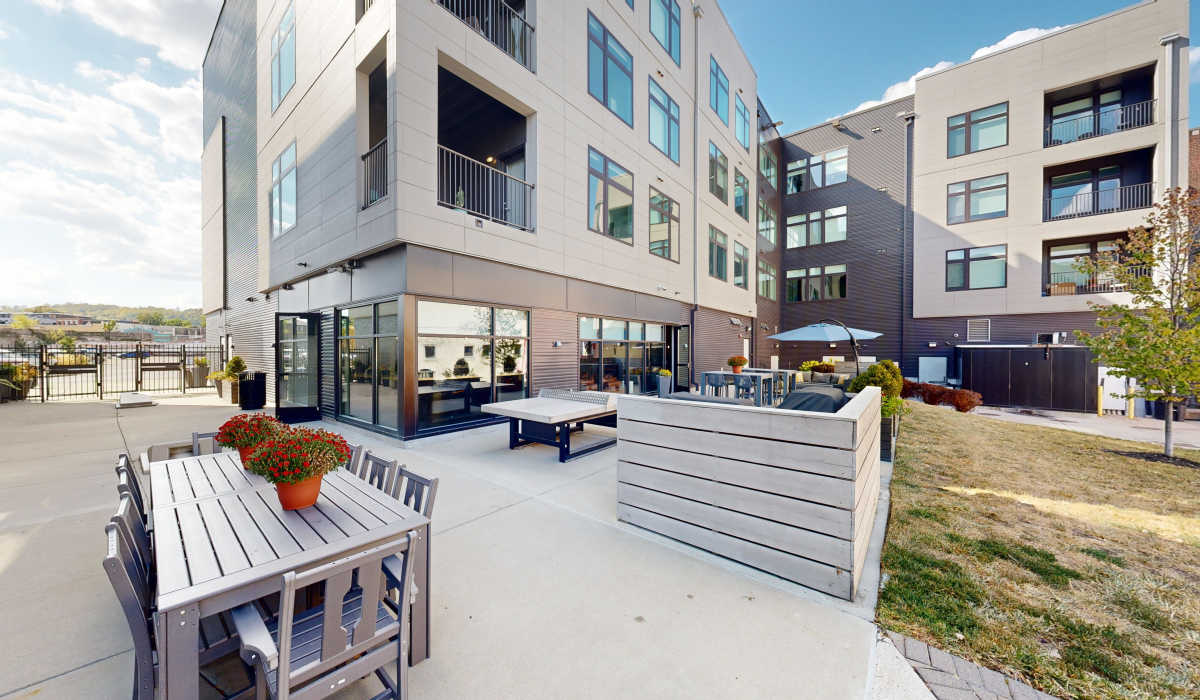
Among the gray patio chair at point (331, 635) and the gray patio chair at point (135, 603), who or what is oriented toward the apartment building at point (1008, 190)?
the gray patio chair at point (135, 603)

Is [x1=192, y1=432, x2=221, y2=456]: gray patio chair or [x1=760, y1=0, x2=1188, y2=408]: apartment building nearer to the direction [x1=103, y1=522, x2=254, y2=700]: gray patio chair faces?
the apartment building

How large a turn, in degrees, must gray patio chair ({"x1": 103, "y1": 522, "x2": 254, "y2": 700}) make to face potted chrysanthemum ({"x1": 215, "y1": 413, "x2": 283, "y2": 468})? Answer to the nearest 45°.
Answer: approximately 90° to its left

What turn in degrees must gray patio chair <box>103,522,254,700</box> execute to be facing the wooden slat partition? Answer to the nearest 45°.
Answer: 0° — it already faces it

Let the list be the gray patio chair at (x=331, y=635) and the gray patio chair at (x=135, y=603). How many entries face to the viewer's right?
1

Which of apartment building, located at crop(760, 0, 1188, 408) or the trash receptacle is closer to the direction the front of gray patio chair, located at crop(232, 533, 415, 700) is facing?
the trash receptacle

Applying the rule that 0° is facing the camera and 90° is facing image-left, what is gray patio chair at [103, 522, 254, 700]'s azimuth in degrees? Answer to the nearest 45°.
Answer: approximately 270°

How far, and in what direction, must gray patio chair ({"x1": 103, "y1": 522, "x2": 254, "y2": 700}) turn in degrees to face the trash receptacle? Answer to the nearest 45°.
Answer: approximately 90° to its left

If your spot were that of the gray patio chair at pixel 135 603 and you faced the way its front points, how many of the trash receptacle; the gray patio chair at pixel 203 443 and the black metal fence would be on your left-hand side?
3

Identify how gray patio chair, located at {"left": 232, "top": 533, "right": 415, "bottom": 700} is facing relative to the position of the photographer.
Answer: facing away from the viewer and to the left of the viewer

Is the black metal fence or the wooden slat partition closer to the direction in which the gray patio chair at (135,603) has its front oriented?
the wooden slat partition
